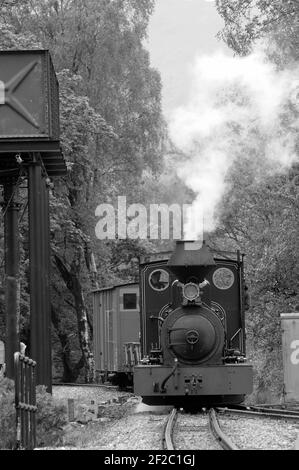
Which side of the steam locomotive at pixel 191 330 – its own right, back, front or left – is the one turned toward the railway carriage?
back

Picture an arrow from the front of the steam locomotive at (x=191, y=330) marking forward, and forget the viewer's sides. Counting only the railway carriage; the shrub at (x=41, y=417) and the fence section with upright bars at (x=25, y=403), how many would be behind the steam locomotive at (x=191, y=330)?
1

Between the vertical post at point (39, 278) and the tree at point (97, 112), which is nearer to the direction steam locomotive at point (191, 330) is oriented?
the vertical post

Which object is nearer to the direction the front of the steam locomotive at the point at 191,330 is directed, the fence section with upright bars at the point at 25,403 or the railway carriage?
the fence section with upright bars

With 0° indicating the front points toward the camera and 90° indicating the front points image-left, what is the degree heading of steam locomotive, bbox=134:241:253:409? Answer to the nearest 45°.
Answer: approximately 0°

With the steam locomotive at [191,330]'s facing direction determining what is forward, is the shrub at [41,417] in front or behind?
in front

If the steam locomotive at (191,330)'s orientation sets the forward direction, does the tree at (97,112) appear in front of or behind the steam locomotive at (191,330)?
behind

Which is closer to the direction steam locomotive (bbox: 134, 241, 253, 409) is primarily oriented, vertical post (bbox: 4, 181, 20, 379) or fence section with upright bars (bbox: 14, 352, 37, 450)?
the fence section with upright bars

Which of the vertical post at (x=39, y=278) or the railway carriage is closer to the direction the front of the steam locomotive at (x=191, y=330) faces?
the vertical post

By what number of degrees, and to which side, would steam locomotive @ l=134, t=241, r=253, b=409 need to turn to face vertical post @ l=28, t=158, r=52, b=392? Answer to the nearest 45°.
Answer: approximately 90° to its right

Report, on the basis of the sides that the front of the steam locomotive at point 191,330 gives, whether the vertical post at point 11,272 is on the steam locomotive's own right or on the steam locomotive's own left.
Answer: on the steam locomotive's own right

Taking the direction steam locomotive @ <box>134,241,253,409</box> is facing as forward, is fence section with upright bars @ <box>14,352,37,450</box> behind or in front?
in front
